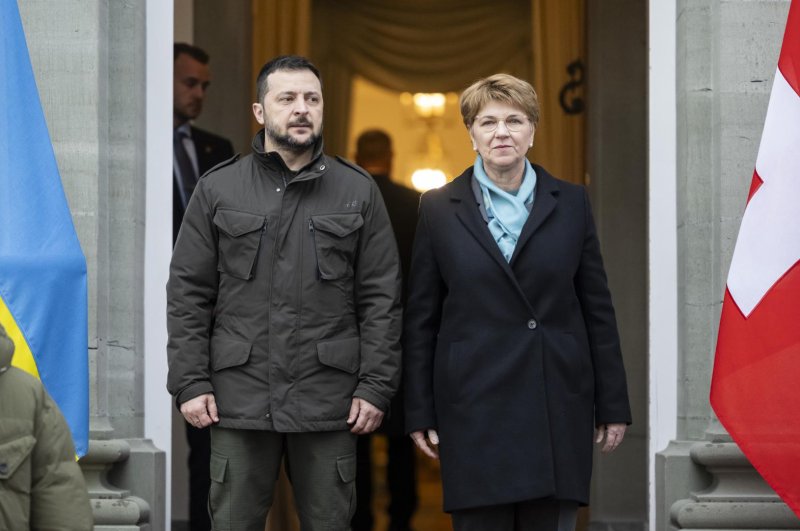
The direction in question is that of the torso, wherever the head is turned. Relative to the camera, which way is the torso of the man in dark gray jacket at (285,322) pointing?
toward the camera

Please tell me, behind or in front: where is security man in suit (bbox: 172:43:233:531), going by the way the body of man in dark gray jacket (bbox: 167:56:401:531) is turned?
behind

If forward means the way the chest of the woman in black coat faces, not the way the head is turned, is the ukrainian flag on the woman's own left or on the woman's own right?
on the woman's own right

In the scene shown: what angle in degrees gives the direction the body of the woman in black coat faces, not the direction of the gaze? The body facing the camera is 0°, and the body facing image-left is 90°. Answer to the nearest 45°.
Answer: approximately 0°

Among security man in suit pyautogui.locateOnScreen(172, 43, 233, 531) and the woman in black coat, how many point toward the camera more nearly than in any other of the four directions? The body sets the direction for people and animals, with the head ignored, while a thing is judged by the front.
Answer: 2

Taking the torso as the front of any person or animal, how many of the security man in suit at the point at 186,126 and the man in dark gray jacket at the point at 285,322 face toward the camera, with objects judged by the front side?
2

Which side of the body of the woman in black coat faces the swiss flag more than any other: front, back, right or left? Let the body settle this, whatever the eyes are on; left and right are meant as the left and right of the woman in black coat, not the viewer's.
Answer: left

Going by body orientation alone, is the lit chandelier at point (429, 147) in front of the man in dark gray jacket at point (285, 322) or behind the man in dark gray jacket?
behind

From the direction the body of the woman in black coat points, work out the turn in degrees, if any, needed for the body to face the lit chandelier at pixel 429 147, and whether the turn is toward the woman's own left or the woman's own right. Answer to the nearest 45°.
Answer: approximately 180°

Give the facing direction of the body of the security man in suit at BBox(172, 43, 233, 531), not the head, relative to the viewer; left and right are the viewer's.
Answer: facing the viewer

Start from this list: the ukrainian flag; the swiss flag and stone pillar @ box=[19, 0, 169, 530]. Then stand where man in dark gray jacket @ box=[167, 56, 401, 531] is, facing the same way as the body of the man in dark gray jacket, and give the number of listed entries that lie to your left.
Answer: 1
